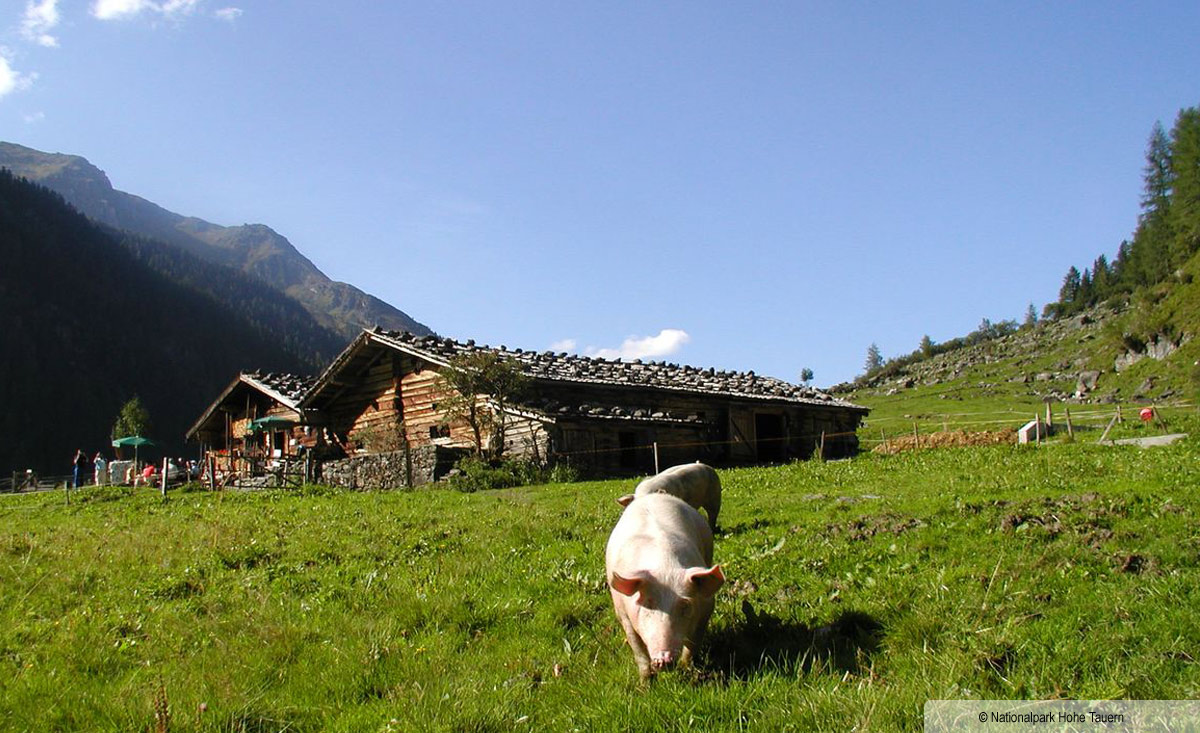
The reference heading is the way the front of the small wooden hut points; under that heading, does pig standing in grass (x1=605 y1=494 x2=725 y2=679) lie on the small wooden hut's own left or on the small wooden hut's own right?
on the small wooden hut's own left

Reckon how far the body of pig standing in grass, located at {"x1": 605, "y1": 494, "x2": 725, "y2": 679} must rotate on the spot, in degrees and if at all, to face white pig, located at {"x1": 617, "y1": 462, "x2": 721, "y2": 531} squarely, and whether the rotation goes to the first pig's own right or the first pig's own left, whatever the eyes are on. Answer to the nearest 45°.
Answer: approximately 180°

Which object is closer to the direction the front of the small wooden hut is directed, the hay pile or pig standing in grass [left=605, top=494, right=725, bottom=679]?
the pig standing in grass

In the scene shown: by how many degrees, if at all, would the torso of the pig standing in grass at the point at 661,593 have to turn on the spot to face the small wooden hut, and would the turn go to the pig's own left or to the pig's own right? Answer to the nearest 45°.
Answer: approximately 135° to the pig's own right

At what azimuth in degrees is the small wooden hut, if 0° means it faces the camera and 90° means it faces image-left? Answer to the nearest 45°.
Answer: approximately 45°

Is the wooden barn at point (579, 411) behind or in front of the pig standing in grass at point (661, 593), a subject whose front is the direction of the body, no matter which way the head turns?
behind

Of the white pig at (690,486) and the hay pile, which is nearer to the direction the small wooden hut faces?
the white pig

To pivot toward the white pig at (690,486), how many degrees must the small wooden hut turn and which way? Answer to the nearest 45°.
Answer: approximately 45° to its left

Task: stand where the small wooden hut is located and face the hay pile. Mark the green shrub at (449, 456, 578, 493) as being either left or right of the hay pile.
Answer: right

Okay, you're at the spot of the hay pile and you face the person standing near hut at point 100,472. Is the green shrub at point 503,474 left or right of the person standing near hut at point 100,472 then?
left

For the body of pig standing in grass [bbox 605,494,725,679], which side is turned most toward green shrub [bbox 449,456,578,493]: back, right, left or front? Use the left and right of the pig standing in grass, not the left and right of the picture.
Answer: back
